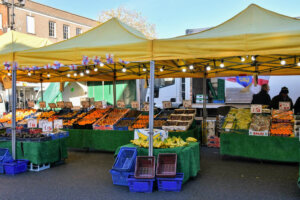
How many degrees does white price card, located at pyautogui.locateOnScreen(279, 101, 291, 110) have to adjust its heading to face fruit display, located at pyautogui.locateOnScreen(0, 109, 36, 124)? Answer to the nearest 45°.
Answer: approximately 90° to its right

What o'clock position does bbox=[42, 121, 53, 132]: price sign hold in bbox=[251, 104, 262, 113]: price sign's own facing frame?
bbox=[42, 121, 53, 132]: price sign is roughly at 2 o'clock from bbox=[251, 104, 262, 113]: price sign.

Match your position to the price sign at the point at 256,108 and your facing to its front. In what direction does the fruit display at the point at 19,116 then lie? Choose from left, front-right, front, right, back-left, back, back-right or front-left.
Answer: right

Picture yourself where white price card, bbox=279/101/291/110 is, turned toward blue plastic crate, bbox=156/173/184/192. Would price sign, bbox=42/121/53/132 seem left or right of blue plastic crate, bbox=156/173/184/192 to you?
right

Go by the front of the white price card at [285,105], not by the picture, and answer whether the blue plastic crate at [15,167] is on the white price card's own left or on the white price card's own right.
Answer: on the white price card's own right

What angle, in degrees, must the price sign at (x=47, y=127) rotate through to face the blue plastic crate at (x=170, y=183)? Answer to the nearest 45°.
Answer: approximately 45° to its left

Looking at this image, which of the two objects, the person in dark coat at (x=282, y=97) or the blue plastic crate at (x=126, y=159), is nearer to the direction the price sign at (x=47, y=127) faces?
the blue plastic crate

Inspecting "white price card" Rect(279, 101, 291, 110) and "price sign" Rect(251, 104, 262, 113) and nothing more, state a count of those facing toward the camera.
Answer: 2

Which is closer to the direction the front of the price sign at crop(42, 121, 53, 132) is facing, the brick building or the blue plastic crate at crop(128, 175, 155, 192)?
the blue plastic crate

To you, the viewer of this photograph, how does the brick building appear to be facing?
facing the viewer and to the right of the viewer

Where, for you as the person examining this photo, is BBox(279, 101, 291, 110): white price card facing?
facing the viewer

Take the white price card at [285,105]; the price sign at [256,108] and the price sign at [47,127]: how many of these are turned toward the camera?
3
